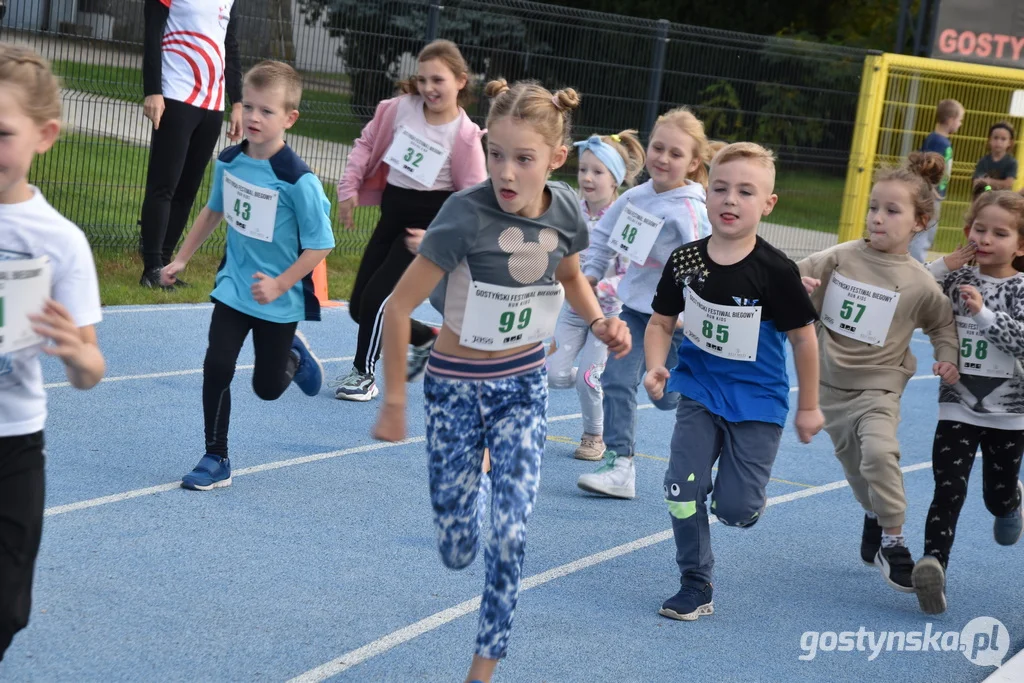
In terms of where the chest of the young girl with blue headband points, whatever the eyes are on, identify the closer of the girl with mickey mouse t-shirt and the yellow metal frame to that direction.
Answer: the girl with mickey mouse t-shirt

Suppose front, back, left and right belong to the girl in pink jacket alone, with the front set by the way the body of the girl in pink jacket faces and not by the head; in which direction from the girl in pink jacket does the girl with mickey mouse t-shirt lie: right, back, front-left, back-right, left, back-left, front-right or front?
front-left

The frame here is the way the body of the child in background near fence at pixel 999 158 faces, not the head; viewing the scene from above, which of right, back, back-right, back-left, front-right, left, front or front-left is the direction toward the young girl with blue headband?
front

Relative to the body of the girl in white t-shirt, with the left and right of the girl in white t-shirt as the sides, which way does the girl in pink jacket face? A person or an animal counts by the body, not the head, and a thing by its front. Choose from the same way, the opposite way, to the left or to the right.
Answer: the same way

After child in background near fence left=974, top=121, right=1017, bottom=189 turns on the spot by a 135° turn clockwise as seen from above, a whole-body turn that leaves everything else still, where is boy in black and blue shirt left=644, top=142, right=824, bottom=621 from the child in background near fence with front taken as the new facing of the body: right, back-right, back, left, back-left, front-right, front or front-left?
back-left

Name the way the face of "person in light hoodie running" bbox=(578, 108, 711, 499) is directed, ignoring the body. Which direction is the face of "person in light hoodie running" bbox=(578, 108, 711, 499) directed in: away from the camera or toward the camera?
toward the camera

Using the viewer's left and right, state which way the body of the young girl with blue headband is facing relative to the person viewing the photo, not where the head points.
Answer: facing the viewer and to the left of the viewer

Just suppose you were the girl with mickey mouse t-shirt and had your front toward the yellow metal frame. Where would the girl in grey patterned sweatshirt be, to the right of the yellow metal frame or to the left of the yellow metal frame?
right

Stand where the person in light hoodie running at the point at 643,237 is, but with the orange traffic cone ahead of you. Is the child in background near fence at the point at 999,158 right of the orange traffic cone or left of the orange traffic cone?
right

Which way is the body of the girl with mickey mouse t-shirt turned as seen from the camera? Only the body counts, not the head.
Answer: toward the camera

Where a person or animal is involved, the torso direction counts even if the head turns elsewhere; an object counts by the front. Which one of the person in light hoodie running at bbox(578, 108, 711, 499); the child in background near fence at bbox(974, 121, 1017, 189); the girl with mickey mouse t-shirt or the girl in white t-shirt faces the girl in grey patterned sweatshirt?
the child in background near fence at bbox(974, 121, 1017, 189)

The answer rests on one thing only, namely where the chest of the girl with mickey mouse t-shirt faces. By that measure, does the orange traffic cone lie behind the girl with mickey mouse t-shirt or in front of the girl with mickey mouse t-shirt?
behind

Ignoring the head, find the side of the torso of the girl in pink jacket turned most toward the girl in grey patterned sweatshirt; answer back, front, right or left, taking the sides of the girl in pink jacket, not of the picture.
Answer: left

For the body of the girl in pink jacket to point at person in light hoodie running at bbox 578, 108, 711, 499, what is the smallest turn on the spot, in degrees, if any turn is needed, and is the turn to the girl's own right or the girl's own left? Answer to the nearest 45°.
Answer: approximately 90° to the girl's own left

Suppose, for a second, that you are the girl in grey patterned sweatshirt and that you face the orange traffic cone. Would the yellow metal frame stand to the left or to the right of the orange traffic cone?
right

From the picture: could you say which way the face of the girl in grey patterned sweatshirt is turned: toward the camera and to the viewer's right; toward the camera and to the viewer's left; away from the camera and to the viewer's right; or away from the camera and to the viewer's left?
toward the camera and to the viewer's left

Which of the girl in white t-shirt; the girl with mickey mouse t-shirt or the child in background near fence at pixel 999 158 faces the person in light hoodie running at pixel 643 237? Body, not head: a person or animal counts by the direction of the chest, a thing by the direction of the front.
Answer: the child in background near fence at pixel 999 158

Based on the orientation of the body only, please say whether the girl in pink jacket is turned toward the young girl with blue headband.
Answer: no

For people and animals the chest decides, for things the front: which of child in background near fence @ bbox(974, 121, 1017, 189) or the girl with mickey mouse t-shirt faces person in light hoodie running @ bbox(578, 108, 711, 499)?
child in background near fence @ bbox(974, 121, 1017, 189)

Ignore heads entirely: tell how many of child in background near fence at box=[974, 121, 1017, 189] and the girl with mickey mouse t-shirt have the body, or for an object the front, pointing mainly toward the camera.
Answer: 2

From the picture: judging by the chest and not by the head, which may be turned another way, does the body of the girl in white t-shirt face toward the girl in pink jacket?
no

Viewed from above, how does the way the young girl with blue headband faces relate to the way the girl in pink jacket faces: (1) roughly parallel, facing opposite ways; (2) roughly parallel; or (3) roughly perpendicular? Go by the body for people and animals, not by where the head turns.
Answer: roughly parallel
